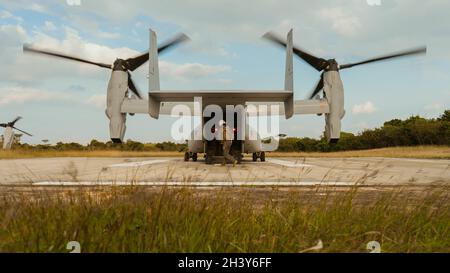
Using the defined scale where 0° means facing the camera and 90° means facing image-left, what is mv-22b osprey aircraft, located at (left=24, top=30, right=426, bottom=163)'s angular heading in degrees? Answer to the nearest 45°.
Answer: approximately 180°
